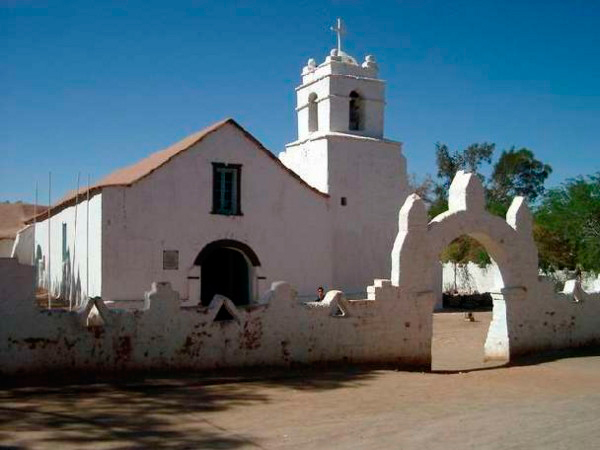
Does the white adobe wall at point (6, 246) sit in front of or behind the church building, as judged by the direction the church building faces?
behind

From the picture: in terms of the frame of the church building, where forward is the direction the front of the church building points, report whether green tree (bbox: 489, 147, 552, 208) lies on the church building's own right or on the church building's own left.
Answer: on the church building's own left

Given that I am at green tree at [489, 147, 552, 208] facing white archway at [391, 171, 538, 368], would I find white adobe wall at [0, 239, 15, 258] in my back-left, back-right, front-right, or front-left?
front-right

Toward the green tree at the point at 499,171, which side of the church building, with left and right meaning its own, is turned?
left

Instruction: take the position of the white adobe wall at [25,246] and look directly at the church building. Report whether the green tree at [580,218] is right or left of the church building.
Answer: left

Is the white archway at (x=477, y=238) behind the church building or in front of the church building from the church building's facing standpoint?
in front

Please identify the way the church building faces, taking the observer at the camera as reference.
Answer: facing the viewer and to the right of the viewer
